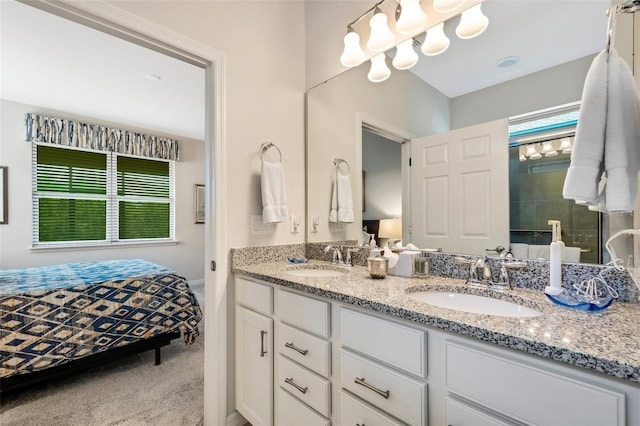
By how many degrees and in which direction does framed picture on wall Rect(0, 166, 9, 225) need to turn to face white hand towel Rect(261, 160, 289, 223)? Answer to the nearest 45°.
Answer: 0° — it already faces it

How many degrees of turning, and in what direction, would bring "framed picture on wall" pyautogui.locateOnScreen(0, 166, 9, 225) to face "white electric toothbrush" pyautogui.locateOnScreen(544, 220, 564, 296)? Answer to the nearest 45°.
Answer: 0° — it already faces it

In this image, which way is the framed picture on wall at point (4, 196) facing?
toward the camera

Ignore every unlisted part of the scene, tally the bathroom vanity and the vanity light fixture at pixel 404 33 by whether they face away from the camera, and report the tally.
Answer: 0

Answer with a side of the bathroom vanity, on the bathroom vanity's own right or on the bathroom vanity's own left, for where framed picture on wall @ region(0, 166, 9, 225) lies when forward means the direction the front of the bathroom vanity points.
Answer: on the bathroom vanity's own right

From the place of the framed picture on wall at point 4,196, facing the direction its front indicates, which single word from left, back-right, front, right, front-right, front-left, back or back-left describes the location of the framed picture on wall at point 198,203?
left

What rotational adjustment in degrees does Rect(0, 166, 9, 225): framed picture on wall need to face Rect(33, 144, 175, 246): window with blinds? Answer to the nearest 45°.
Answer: approximately 90° to its left

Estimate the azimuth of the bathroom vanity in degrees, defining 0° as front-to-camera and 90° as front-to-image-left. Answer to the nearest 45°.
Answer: approximately 45°

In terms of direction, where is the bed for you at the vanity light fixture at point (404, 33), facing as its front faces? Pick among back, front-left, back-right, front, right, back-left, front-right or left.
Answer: front-right

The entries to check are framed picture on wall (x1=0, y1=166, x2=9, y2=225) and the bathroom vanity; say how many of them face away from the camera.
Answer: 0

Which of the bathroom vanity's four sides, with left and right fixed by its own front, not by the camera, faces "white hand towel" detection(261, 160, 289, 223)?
right
